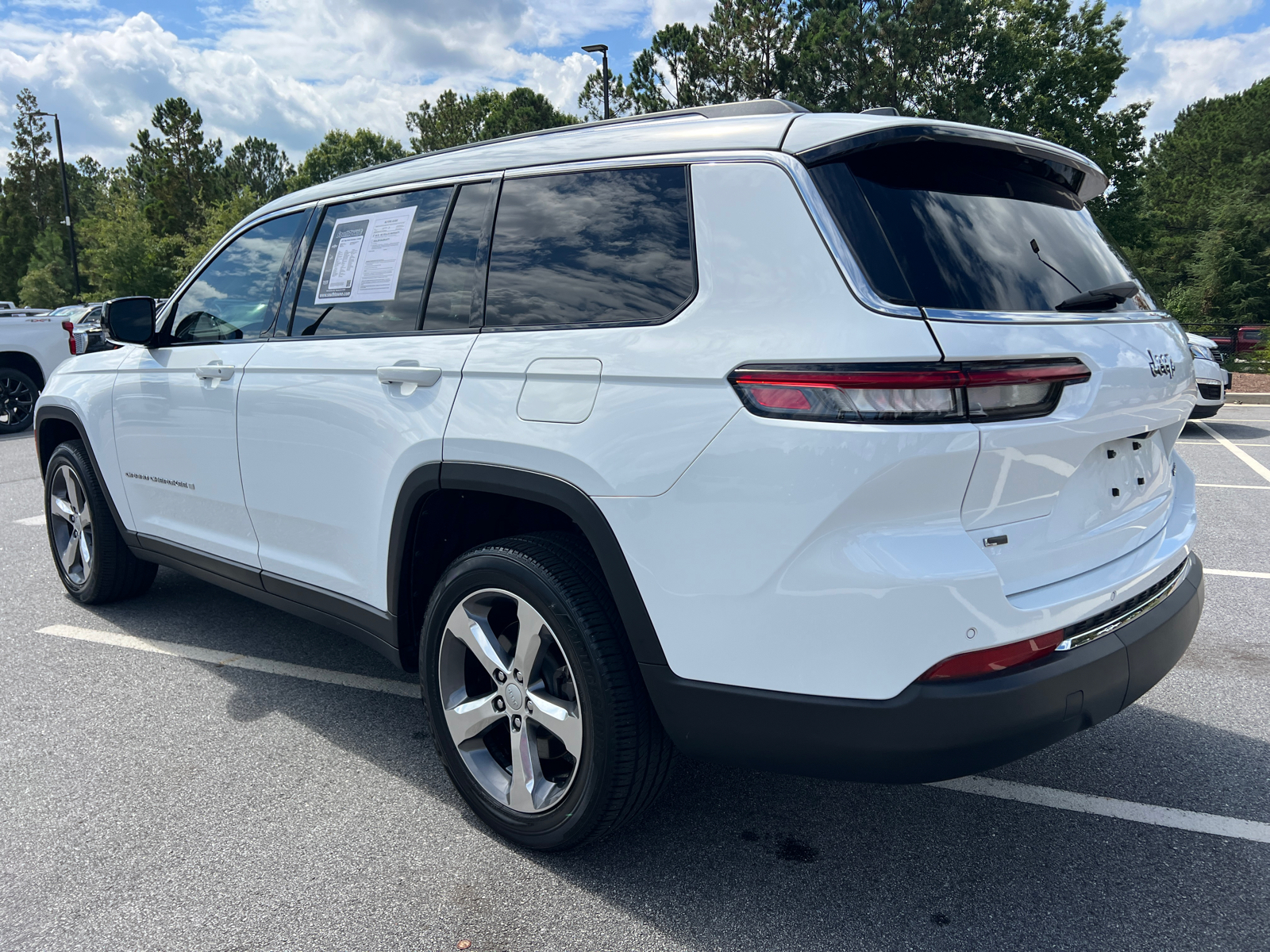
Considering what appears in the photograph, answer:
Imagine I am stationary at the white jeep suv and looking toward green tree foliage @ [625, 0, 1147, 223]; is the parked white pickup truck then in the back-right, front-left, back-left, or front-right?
front-left

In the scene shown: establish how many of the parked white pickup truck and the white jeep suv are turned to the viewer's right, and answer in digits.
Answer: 0

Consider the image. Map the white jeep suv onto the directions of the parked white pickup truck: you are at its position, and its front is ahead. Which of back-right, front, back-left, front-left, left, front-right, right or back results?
left

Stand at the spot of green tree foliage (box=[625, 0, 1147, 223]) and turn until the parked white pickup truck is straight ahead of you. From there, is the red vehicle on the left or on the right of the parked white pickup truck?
left

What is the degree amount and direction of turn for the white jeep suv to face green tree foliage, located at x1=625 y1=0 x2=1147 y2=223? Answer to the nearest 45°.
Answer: approximately 45° to its right

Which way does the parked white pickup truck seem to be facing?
to the viewer's left

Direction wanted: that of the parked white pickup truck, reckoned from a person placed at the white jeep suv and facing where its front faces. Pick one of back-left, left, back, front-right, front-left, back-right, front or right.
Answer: front

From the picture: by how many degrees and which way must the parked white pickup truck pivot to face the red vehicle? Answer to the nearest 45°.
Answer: approximately 180°

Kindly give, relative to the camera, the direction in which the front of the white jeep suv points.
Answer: facing away from the viewer and to the left of the viewer

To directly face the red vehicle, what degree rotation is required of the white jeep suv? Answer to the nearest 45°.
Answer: approximately 90° to its right
